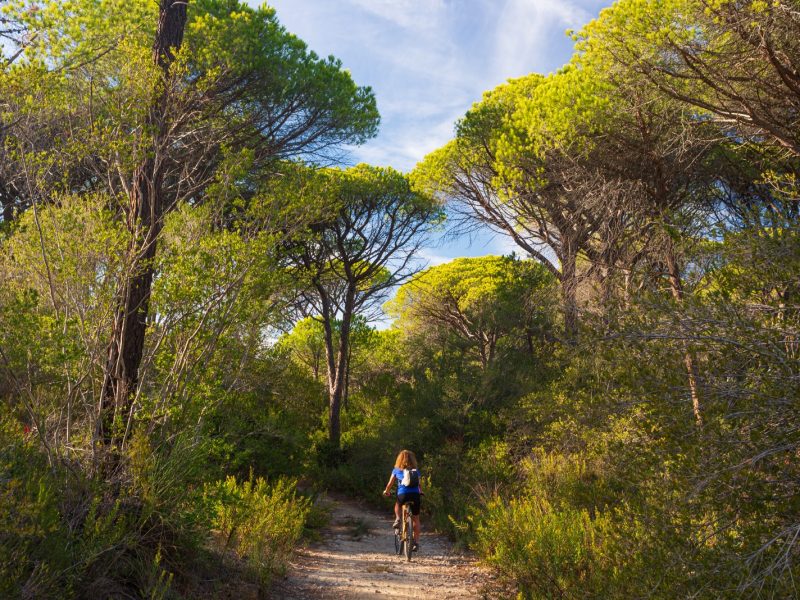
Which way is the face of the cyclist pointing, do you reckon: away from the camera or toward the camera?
away from the camera

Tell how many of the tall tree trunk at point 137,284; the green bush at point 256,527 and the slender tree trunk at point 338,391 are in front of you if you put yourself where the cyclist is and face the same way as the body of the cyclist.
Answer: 1

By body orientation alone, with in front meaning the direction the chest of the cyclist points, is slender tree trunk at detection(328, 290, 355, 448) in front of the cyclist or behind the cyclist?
in front

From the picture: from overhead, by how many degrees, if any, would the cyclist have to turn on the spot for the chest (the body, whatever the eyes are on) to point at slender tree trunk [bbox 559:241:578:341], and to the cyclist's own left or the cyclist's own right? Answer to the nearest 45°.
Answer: approximately 45° to the cyclist's own right

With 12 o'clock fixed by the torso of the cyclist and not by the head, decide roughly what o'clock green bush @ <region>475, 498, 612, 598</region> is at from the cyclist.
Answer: The green bush is roughly at 5 o'clock from the cyclist.

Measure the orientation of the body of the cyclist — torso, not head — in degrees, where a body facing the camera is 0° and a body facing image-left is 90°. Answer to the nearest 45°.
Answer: approximately 180°

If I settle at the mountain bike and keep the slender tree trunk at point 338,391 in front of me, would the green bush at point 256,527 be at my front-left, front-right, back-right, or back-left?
back-left

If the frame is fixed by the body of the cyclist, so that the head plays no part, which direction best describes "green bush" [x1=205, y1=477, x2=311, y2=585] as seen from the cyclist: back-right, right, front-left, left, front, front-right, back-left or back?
back-left

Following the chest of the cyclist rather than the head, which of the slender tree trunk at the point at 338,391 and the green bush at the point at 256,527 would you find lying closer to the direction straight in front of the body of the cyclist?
the slender tree trunk

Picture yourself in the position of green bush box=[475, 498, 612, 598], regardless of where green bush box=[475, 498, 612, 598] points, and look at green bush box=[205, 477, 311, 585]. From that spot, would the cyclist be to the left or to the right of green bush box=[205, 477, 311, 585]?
right
